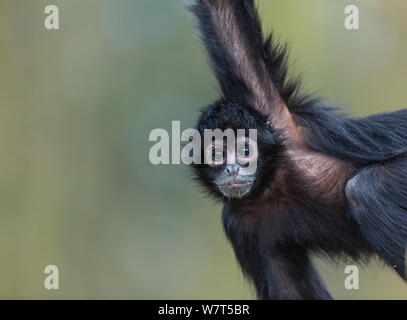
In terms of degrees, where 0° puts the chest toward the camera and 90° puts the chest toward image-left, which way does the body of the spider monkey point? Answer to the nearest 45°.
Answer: approximately 45°
